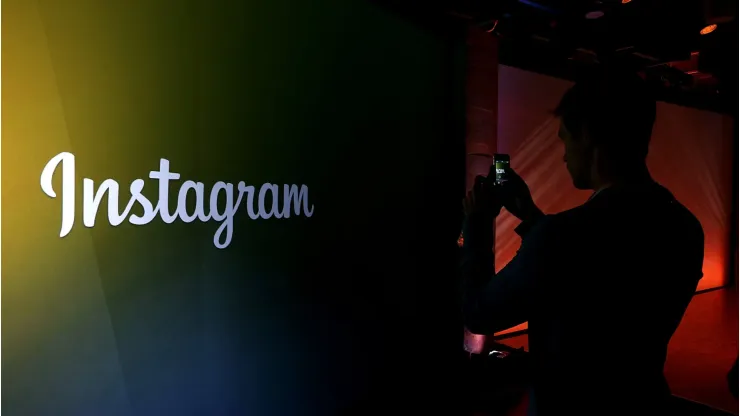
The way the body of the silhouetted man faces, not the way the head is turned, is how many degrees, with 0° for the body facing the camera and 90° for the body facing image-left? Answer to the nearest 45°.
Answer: approximately 135°
